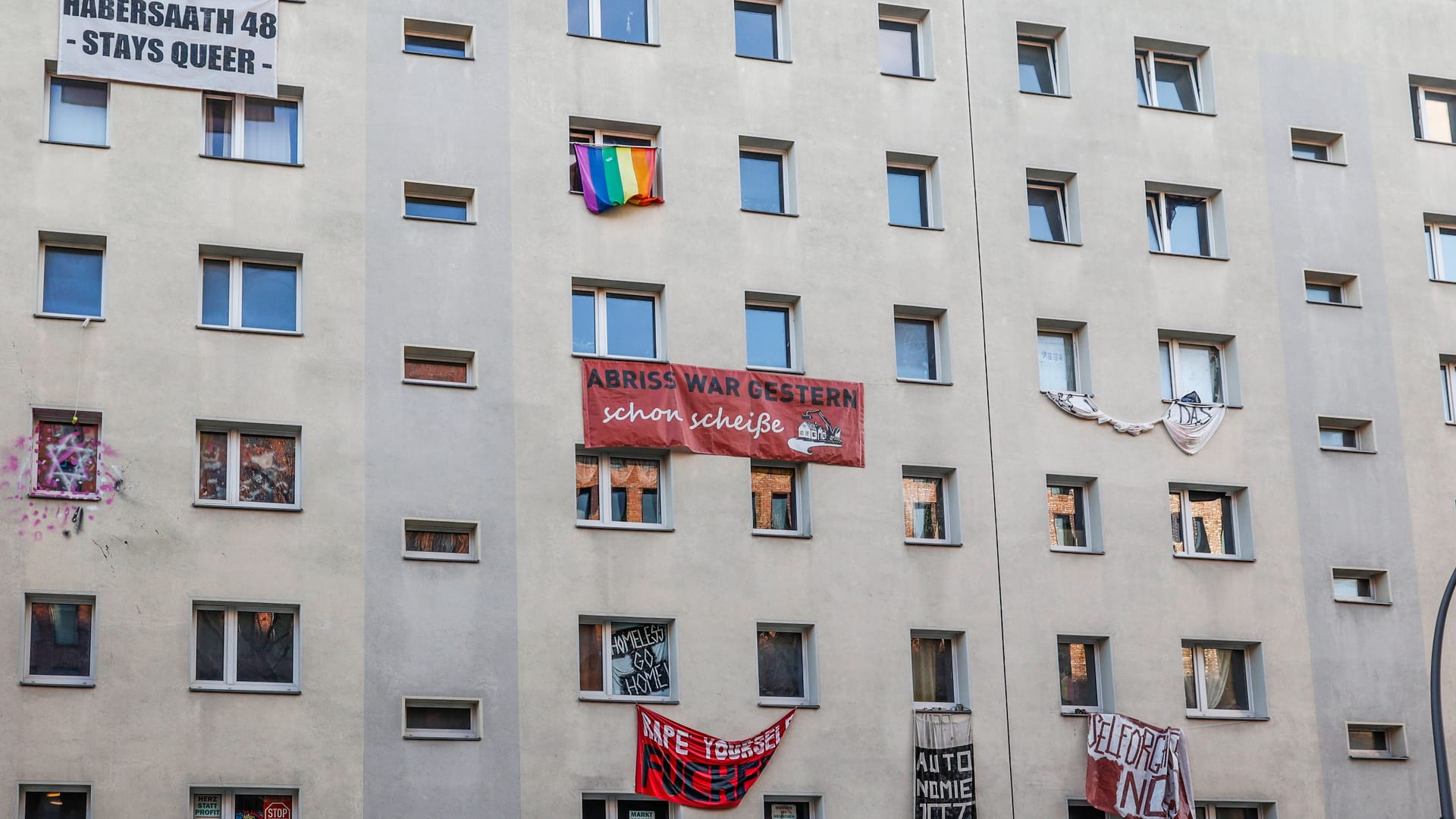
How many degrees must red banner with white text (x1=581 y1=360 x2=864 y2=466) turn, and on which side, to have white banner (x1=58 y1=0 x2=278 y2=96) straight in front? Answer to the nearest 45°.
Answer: approximately 90° to its right

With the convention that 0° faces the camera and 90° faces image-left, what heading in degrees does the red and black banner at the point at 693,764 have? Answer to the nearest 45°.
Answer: approximately 0°

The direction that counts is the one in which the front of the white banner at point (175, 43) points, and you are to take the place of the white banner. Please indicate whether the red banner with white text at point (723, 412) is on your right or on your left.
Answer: on your left

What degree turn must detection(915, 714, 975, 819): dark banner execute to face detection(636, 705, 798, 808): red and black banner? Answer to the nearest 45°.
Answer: approximately 45° to its right
